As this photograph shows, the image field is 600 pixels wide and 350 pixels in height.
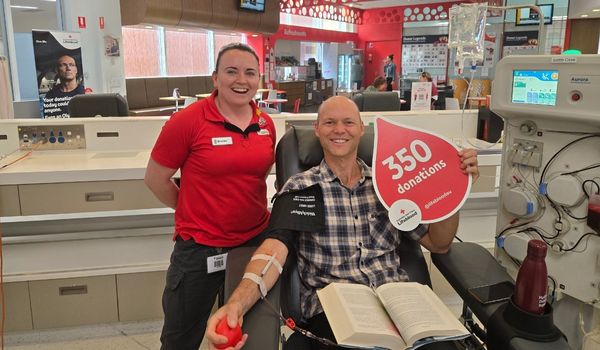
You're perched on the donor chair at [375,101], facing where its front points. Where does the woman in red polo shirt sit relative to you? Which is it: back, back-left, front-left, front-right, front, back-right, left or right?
back

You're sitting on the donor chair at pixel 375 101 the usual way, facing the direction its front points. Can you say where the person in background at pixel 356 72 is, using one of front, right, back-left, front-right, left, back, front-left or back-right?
front

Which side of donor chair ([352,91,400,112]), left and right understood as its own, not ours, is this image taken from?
back

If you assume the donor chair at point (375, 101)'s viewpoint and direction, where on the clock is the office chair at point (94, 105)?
the office chair at point (94, 105) is roughly at 8 o'clock from the donor chair at point (375, 101).

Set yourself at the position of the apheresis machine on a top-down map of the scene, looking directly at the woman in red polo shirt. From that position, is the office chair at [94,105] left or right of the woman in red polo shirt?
right

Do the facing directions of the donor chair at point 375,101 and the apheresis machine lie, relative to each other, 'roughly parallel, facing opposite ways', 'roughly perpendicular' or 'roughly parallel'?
roughly parallel, facing opposite ways

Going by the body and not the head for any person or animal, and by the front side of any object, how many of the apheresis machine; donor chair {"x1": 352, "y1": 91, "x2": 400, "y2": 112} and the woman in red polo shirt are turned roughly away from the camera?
1

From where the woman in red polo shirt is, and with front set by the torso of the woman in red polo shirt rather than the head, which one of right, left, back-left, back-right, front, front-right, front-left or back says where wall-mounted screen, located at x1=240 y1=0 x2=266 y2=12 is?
back-left

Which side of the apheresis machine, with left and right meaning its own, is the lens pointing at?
front

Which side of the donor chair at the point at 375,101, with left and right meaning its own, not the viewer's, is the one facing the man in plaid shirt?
back

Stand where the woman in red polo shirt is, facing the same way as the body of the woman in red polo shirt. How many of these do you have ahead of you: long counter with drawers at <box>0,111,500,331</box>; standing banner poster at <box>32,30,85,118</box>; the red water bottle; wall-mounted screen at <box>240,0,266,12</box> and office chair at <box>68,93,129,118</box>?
1

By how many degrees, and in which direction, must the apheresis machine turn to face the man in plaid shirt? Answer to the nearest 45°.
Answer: approximately 45° to its right

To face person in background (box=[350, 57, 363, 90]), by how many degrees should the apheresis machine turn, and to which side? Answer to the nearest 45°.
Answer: approximately 135° to its right

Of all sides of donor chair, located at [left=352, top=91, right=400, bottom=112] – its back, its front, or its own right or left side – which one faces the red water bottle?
back

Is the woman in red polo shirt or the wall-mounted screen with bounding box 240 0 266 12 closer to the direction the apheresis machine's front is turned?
the woman in red polo shirt

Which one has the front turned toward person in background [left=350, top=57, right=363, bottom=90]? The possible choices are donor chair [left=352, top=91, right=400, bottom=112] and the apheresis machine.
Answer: the donor chair

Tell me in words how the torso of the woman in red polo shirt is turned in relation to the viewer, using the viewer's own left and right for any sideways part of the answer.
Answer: facing the viewer and to the right of the viewer
